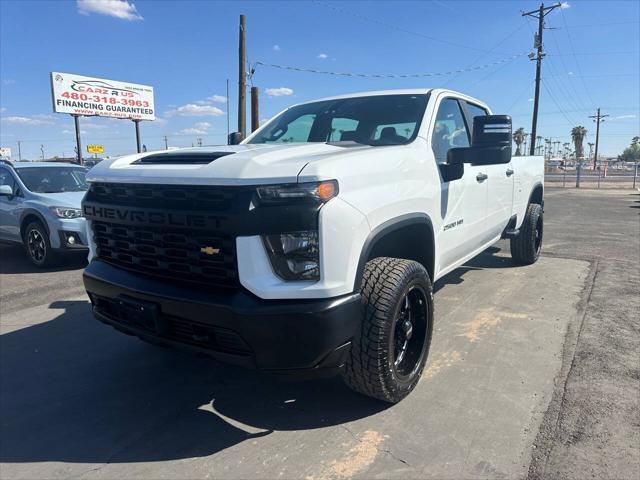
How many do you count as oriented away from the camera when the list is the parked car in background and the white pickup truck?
0

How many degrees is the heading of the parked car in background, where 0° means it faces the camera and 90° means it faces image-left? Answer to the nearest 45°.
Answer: approximately 315°

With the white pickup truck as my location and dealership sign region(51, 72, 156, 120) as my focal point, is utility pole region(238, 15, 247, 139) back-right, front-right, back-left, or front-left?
front-right

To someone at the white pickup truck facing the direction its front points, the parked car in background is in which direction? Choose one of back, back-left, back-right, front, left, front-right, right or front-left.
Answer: right

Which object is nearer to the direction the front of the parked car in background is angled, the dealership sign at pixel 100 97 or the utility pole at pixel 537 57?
the utility pole

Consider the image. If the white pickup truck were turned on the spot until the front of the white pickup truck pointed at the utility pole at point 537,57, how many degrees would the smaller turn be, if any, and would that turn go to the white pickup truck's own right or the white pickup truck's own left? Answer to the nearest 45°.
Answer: approximately 180°

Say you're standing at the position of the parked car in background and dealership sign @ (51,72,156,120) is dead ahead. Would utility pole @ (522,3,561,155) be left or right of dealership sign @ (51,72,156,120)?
right

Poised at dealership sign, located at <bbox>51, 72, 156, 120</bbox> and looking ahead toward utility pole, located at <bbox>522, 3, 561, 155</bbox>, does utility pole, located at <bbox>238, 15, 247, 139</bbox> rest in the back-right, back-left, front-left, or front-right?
front-right

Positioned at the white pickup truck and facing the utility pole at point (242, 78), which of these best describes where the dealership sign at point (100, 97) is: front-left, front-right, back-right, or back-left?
front-left

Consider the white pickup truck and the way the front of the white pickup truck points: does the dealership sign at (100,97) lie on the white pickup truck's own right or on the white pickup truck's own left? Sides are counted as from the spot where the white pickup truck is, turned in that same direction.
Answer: on the white pickup truck's own right

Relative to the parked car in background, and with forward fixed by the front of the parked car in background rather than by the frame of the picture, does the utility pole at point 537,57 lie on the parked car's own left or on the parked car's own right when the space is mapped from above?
on the parked car's own left

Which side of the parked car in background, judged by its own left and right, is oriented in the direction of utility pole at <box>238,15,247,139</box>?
left

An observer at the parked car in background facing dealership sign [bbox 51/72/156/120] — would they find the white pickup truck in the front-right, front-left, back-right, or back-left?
back-right
